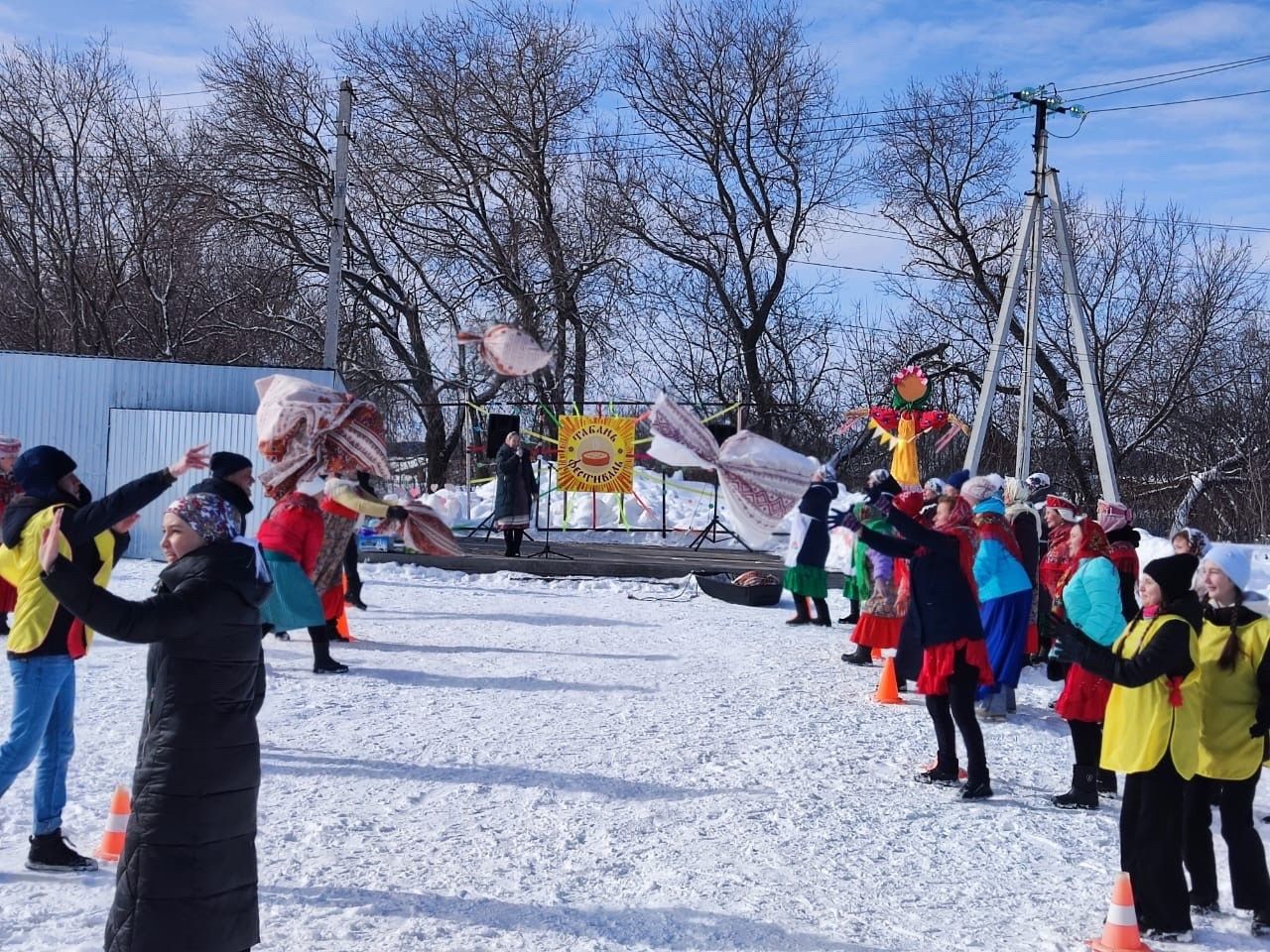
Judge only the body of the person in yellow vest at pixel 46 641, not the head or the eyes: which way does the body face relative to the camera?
to the viewer's right

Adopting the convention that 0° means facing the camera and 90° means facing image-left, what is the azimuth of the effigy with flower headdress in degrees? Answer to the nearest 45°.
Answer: approximately 0°

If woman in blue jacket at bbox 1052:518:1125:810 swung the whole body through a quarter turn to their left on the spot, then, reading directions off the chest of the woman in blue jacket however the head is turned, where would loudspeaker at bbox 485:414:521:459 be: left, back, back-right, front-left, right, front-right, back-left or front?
back-right

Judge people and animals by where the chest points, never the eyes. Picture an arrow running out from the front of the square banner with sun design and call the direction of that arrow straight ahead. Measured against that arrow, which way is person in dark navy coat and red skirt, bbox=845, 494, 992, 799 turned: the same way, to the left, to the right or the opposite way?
to the right

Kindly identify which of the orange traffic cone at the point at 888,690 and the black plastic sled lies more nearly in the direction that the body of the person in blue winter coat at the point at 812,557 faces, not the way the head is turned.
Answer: the black plastic sled

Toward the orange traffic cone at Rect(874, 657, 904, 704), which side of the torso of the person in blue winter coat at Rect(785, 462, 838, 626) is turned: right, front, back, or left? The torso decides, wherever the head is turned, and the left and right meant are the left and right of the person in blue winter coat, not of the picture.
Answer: left

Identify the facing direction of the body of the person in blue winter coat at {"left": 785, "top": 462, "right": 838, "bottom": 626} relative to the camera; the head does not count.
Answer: to the viewer's left

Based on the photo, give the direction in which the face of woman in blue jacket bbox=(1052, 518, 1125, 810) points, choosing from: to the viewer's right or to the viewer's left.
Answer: to the viewer's left
